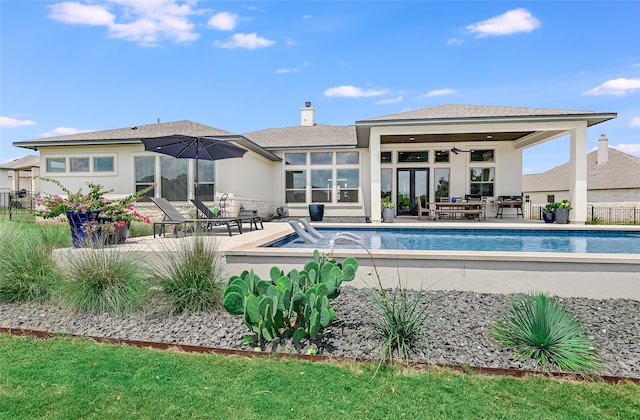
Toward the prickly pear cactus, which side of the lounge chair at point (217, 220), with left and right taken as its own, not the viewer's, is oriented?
right

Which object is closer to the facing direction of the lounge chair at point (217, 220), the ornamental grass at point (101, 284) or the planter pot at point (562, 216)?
the planter pot

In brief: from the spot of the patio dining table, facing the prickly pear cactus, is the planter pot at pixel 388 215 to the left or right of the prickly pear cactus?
right

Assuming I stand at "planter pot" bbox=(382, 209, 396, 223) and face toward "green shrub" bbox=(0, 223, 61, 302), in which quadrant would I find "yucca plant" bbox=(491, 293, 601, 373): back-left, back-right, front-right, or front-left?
front-left

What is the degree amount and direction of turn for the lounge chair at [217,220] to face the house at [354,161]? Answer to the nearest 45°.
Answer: approximately 45° to its left

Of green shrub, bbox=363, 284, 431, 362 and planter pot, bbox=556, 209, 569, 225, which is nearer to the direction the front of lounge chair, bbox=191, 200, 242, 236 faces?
the planter pot

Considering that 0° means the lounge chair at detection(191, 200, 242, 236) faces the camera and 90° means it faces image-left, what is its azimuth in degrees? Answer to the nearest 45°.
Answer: approximately 270°

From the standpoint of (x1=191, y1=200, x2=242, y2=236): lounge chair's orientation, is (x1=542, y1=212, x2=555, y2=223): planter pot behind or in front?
in front

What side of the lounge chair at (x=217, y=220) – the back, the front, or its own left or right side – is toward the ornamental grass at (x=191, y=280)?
right

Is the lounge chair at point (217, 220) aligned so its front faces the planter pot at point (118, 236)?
no

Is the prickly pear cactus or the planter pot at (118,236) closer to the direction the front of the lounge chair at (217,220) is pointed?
the prickly pear cactus

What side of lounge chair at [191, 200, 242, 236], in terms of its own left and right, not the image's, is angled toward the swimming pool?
front

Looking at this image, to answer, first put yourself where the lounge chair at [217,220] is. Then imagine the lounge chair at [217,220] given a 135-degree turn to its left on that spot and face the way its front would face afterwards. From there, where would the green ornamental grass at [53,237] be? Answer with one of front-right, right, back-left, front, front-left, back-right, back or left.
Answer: left

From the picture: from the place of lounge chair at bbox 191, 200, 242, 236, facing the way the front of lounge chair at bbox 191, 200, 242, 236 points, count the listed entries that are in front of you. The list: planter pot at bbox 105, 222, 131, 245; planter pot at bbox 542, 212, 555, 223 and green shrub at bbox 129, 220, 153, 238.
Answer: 1
